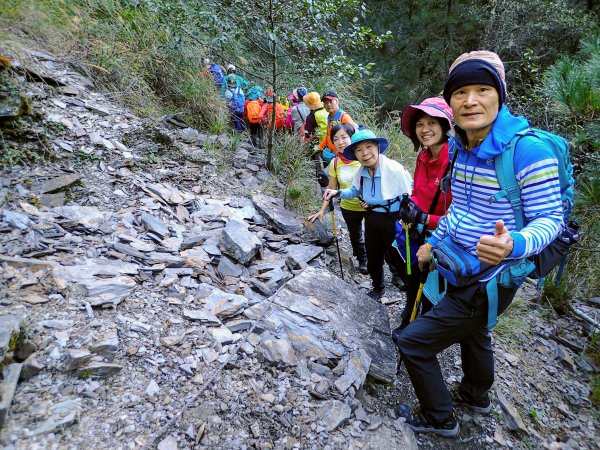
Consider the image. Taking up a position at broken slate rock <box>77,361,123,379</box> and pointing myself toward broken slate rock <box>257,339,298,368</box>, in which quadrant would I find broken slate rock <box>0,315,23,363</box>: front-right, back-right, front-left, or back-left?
back-left

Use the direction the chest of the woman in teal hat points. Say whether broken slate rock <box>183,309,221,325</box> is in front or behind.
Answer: in front

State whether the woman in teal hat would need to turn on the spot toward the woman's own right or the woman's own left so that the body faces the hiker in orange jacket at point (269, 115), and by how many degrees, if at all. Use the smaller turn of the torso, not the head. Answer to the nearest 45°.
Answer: approximately 90° to the woman's own right

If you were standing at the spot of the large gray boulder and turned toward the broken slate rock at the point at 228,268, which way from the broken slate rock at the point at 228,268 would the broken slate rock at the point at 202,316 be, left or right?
left

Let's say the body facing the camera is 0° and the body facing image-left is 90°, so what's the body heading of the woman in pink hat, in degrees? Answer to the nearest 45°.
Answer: approximately 45°

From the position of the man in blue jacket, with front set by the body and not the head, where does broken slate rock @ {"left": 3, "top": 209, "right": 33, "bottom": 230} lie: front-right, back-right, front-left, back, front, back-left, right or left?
front-right

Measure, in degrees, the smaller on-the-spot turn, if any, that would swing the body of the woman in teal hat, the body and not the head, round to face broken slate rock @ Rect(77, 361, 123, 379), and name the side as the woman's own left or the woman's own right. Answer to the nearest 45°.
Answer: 0° — they already face it

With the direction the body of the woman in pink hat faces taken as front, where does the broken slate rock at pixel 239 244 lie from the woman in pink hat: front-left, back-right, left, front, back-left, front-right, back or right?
front-right
